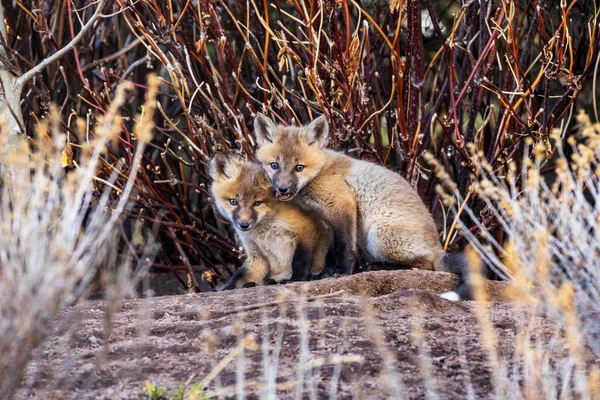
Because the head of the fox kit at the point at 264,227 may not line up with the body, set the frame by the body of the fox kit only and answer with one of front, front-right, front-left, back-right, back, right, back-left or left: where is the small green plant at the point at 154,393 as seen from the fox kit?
front-left

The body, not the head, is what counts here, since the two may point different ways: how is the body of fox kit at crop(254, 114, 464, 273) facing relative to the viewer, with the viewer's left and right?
facing to the left of the viewer

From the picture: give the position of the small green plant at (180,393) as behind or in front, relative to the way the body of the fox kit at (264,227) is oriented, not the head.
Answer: in front

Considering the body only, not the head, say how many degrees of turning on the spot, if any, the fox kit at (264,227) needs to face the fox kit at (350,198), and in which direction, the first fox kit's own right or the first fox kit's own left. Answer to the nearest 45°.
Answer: approximately 135° to the first fox kit's own left

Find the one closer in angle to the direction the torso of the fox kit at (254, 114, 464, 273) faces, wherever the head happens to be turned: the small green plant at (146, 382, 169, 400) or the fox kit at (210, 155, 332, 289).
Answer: the fox kit

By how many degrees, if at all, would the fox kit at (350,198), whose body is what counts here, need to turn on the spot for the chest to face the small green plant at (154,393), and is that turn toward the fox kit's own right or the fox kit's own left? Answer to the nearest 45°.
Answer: approximately 90° to the fox kit's own left

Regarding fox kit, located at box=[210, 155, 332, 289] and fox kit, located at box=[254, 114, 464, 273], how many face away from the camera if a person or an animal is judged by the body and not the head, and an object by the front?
0

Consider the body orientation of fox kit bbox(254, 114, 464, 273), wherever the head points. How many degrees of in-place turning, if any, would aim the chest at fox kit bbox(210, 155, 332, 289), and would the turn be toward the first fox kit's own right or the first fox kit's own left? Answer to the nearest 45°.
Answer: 0° — it already faces it

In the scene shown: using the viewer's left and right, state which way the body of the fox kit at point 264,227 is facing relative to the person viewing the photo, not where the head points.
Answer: facing the viewer and to the left of the viewer

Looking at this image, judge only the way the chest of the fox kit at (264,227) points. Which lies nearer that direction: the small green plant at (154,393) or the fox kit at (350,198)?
the small green plant

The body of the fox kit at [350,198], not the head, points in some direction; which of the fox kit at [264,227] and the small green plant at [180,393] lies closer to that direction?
the fox kit
